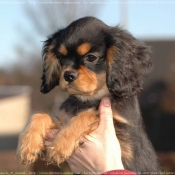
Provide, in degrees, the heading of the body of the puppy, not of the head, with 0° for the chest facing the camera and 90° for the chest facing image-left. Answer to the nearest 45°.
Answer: approximately 45°
